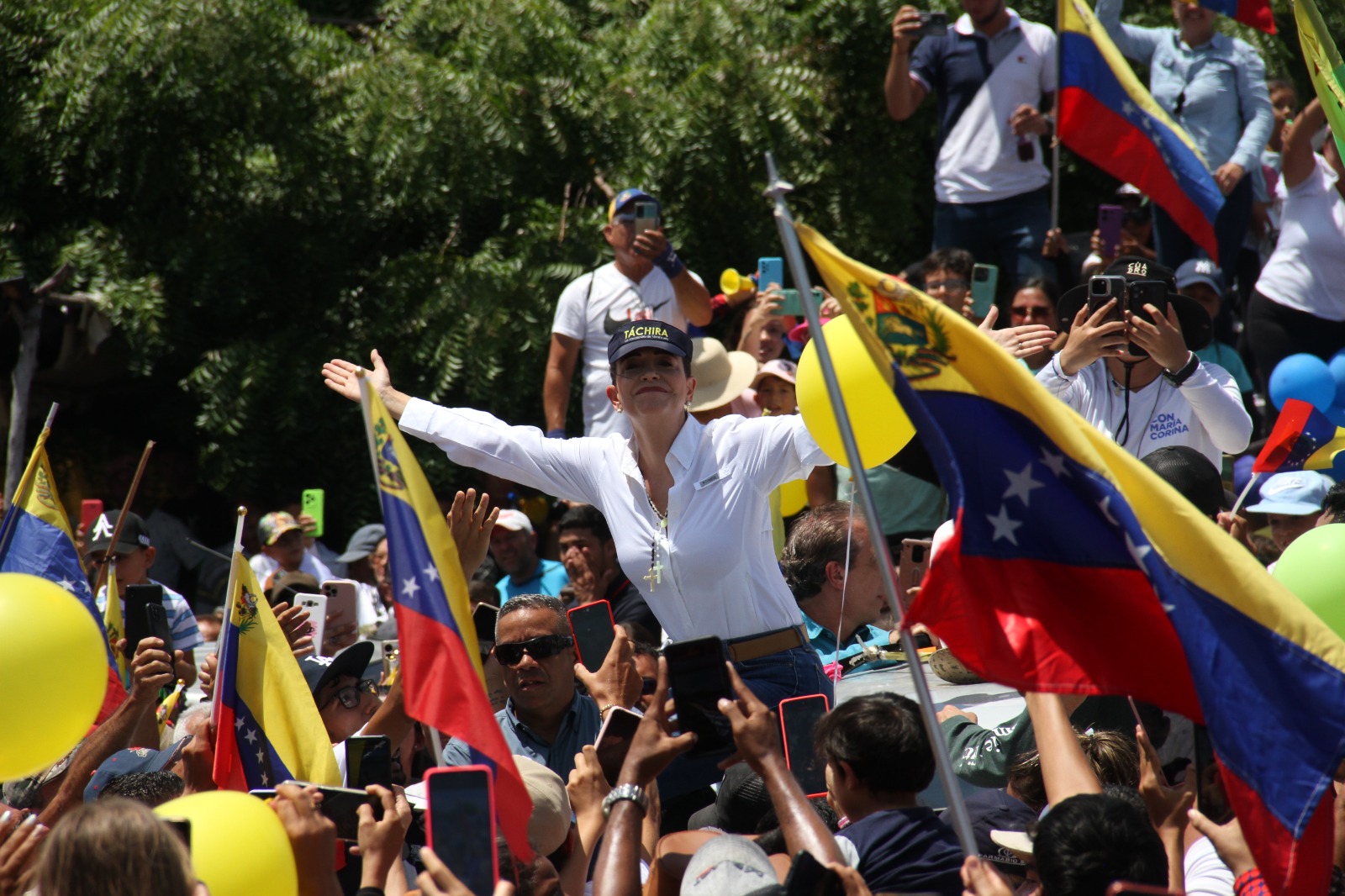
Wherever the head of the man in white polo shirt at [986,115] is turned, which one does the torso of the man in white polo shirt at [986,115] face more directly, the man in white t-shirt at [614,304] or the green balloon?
the green balloon

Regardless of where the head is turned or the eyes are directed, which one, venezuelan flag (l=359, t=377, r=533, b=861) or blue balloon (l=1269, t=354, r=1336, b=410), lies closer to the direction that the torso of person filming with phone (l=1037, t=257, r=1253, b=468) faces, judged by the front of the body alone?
the venezuelan flag

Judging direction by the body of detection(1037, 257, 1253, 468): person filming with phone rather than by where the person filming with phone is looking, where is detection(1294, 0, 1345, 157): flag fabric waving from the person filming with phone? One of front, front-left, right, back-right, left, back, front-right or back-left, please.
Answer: back-left

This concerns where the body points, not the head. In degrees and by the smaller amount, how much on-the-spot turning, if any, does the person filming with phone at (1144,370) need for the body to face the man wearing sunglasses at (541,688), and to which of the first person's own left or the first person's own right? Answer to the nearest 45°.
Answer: approximately 45° to the first person's own right

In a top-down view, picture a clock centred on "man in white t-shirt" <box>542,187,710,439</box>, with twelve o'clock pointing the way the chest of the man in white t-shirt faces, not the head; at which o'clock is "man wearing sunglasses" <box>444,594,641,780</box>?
The man wearing sunglasses is roughly at 12 o'clock from the man in white t-shirt.

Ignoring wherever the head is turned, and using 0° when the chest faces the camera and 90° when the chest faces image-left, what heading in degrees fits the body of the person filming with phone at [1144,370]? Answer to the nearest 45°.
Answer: approximately 0°

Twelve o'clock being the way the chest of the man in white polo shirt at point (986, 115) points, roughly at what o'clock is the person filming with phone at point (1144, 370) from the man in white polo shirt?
The person filming with phone is roughly at 12 o'clock from the man in white polo shirt.

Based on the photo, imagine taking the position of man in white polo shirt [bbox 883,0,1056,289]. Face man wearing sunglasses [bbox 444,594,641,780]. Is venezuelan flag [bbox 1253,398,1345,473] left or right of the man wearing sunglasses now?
left

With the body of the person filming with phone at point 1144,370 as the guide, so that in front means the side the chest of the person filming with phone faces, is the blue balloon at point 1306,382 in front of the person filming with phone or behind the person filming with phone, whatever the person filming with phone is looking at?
behind

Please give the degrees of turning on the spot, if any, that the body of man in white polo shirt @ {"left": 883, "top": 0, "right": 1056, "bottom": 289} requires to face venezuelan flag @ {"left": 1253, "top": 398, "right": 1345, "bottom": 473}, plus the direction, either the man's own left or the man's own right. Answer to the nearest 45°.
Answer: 0° — they already face it

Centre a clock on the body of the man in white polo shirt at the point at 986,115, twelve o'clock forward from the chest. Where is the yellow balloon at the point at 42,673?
The yellow balloon is roughly at 1 o'clock from the man in white polo shirt.

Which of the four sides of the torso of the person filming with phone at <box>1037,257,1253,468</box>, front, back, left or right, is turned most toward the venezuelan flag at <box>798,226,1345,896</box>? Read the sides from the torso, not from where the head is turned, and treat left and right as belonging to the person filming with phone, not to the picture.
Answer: front
